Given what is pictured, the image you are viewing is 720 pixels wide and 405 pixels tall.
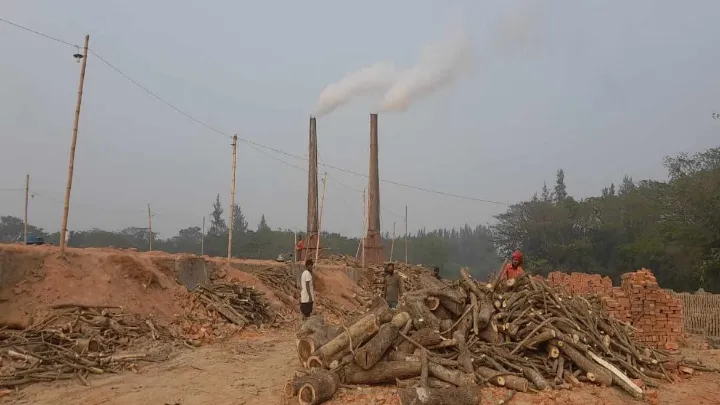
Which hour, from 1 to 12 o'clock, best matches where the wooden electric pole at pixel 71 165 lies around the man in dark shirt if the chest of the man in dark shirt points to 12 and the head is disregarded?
The wooden electric pole is roughly at 3 o'clock from the man in dark shirt.

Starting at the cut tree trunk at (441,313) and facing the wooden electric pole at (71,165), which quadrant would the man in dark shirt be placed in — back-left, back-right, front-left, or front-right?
front-right

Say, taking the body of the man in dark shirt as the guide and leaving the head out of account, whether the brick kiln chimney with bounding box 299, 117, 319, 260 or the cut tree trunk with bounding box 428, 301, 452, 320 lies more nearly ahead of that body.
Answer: the cut tree trunk

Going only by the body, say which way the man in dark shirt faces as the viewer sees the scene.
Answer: toward the camera

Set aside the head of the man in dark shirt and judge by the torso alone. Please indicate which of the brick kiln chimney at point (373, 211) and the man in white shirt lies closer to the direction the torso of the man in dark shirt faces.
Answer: the man in white shirt

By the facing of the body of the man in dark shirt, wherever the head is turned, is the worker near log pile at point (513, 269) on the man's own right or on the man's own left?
on the man's own left

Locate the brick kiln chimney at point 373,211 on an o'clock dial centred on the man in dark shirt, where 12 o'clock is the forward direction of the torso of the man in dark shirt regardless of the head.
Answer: The brick kiln chimney is roughly at 6 o'clock from the man in dark shirt.

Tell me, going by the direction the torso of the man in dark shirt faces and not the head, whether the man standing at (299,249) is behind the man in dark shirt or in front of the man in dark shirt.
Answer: behind

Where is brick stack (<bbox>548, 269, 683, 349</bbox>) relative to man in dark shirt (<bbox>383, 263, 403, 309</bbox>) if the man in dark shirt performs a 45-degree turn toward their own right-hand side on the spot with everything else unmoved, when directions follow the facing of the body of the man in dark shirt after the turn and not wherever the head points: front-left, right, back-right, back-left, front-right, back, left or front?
back-left
